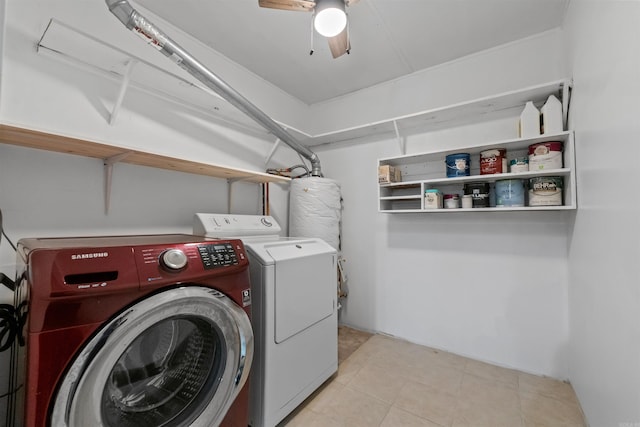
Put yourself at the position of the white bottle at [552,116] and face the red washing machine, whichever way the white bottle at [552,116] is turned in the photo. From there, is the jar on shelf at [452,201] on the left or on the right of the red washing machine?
right

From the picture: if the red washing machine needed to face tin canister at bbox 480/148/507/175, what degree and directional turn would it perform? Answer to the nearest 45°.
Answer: approximately 45° to its left

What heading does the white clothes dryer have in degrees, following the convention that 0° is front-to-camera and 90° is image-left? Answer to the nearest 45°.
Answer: approximately 315°

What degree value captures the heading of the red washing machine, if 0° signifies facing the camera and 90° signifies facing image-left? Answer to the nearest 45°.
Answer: approximately 315°
